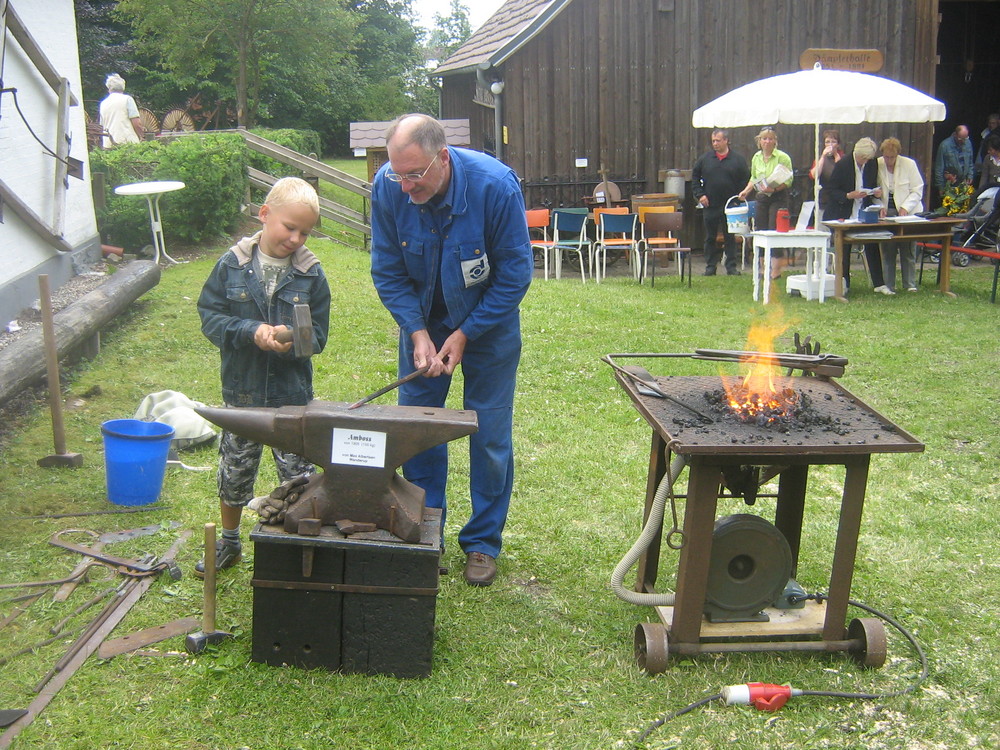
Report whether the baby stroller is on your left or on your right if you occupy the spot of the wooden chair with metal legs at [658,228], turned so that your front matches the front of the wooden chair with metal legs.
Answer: on your left

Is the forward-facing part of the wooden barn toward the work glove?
yes

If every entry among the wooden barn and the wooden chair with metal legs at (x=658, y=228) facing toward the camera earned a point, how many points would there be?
2

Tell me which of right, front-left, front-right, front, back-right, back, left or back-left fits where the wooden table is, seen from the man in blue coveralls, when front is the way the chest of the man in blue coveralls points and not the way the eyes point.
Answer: back

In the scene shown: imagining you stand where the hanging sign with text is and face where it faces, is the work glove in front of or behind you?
in front

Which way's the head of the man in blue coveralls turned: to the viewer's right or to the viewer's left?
to the viewer's left

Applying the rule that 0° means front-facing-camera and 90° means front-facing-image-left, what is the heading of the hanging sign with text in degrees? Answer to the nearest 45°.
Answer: approximately 0°

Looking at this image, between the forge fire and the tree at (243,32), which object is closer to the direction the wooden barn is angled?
the forge fire

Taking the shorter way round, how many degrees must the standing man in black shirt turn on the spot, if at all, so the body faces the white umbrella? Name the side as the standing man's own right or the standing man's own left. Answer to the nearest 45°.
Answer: approximately 45° to the standing man's own left

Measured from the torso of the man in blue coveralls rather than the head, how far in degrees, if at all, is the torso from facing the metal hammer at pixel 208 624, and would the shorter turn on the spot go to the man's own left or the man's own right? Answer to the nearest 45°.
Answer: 0° — they already face it

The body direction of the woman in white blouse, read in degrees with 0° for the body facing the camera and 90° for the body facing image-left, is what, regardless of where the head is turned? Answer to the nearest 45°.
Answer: approximately 45°
